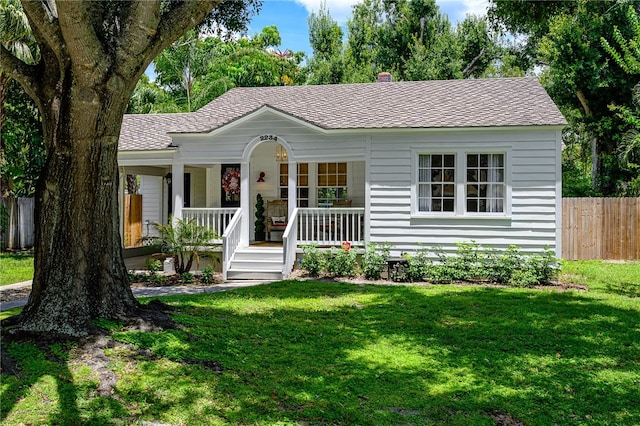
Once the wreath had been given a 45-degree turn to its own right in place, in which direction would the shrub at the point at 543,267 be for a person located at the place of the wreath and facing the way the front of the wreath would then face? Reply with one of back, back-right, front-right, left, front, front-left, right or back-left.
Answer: left

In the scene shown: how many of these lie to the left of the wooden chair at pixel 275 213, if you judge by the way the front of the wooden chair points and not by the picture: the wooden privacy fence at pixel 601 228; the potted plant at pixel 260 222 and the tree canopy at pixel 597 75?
2

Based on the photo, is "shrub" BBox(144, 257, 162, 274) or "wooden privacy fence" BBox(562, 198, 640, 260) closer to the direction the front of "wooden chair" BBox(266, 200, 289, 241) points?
the shrub

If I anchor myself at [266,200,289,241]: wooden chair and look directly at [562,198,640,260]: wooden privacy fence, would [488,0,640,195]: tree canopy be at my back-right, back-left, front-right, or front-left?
front-left

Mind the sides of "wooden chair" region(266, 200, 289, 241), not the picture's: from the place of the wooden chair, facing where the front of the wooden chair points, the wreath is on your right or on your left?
on your right

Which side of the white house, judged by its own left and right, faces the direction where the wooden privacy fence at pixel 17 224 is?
right

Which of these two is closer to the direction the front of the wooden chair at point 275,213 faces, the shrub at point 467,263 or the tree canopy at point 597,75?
the shrub

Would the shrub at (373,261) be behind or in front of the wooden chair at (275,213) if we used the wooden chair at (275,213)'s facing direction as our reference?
in front

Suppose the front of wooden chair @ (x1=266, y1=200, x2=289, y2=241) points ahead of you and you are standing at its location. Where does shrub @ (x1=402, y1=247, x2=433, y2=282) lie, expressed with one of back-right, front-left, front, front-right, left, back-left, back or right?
front-left

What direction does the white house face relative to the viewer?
toward the camera

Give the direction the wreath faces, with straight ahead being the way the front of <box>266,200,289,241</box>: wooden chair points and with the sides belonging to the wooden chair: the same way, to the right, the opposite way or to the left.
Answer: the same way

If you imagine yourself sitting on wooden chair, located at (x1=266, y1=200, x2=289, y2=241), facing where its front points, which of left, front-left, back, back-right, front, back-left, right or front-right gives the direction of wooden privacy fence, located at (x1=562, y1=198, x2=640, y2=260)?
left

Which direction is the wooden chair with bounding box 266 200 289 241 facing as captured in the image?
toward the camera

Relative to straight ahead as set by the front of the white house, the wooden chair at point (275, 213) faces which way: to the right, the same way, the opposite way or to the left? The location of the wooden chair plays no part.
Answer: the same way

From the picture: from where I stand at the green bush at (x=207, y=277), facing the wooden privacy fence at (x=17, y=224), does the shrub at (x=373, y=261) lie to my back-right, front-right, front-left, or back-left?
back-right
